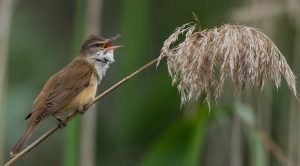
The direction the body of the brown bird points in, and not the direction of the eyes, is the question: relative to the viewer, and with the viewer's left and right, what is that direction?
facing to the right of the viewer

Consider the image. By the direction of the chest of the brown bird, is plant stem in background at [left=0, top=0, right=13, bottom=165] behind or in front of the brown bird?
behind
